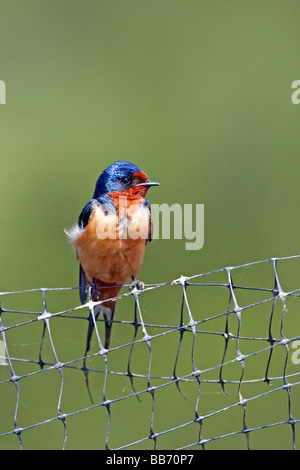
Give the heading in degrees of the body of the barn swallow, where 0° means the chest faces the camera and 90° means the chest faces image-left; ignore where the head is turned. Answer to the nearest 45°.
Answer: approximately 315°
